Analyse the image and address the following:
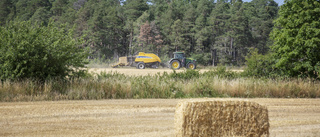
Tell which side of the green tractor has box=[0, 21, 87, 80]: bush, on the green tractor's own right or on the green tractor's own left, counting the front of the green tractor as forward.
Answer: on the green tractor's own right

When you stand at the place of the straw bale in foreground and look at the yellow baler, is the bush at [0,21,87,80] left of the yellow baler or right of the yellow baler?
left

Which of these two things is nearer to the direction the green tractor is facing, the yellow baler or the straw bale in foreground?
the straw bale in foreground

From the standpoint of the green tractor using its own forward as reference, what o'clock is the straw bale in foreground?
The straw bale in foreground is roughly at 3 o'clock from the green tractor.

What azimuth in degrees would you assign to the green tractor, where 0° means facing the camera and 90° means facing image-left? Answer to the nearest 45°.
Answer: approximately 270°

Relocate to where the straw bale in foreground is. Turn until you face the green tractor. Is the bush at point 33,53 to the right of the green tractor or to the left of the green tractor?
left

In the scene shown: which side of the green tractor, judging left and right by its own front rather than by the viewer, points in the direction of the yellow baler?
back
